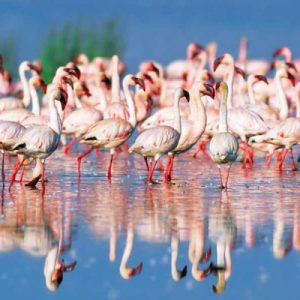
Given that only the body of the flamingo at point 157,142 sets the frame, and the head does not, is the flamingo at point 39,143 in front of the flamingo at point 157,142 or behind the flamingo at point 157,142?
behind

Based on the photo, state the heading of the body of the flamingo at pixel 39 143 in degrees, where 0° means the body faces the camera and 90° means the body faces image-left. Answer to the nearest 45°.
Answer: approximately 270°

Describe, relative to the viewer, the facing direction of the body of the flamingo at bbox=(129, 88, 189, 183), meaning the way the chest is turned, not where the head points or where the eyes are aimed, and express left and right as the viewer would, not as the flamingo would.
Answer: facing to the right of the viewer

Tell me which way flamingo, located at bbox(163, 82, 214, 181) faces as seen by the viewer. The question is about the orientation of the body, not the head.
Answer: to the viewer's right
